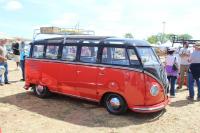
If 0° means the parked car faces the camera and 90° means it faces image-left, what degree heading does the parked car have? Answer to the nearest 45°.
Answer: approximately 315°

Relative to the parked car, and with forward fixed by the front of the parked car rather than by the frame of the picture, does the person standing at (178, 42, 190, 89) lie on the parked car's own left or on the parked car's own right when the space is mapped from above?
on the parked car's own left

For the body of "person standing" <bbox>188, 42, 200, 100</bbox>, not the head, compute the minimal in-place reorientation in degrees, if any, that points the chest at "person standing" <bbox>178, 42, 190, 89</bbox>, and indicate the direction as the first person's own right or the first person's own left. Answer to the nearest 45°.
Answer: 0° — they already face them
